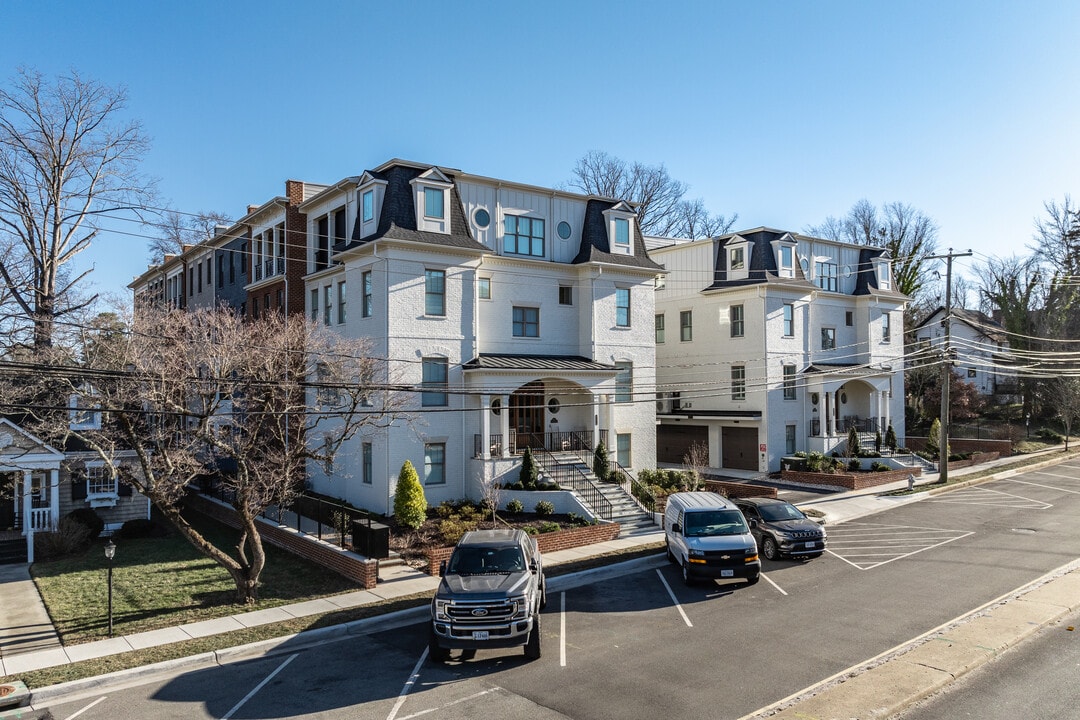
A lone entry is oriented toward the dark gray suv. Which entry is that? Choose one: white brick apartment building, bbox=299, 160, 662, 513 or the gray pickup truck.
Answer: the white brick apartment building

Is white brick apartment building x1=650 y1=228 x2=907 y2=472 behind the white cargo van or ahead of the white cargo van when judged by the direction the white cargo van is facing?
behind

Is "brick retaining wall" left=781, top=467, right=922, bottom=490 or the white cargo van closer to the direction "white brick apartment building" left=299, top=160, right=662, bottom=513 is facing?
the white cargo van

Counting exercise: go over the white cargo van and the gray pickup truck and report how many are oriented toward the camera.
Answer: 2

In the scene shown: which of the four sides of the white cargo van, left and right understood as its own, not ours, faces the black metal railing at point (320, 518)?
right

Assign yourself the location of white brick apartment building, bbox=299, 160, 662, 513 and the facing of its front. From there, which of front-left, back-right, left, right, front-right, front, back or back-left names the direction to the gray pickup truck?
front-right

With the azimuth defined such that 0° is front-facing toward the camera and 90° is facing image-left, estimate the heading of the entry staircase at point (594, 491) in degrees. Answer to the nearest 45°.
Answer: approximately 315°

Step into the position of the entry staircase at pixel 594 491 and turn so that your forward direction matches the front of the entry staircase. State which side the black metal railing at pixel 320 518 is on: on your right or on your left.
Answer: on your right

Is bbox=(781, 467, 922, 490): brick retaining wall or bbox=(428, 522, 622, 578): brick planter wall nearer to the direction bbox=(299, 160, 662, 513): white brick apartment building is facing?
the brick planter wall

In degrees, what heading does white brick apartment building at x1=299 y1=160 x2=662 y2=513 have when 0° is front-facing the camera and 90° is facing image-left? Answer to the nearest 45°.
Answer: approximately 315°
